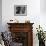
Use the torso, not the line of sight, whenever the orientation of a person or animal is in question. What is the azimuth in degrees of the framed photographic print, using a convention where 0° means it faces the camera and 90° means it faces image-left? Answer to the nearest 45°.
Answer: approximately 0°

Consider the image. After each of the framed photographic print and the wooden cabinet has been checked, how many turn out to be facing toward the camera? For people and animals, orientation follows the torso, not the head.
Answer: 2

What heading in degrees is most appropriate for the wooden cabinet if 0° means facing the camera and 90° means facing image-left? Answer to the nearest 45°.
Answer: approximately 0°
